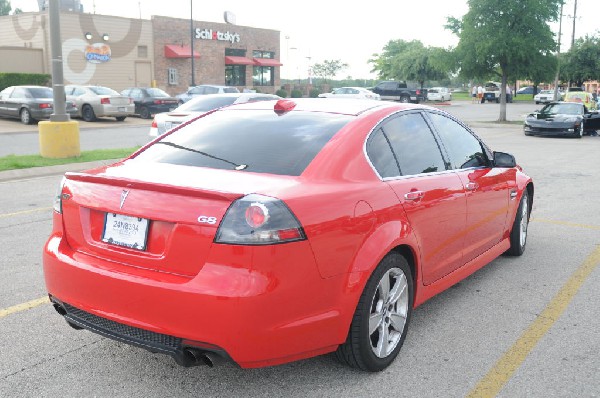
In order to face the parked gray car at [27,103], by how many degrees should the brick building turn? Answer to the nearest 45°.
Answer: approximately 45° to its right

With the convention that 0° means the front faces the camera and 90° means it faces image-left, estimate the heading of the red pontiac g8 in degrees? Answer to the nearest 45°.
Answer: approximately 225°

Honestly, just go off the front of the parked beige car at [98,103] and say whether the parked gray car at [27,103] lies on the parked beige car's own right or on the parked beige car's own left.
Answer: on the parked beige car's own left

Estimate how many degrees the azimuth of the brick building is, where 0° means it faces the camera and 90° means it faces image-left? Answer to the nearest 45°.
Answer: approximately 315°

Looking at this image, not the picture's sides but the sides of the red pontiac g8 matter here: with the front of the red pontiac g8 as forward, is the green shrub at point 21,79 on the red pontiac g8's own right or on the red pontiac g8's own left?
on the red pontiac g8's own left

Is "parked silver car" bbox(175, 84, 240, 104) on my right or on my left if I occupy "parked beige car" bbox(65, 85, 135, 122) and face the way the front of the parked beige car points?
on my right

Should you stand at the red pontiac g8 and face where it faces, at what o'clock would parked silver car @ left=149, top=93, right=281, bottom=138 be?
The parked silver car is roughly at 10 o'clock from the red pontiac g8.

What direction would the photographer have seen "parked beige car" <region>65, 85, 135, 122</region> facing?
facing away from the viewer and to the left of the viewer

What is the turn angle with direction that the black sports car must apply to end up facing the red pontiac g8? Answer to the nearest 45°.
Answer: approximately 45° to its left

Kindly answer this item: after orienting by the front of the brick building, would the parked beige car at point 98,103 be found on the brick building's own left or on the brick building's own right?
on the brick building's own right

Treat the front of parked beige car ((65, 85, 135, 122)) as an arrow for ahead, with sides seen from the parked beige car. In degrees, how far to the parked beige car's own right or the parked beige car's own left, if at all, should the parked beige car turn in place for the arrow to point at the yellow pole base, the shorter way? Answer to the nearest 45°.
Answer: approximately 135° to the parked beige car's own left

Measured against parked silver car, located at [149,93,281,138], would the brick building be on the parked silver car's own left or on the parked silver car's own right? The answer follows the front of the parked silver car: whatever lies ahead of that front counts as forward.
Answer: on the parked silver car's own left
